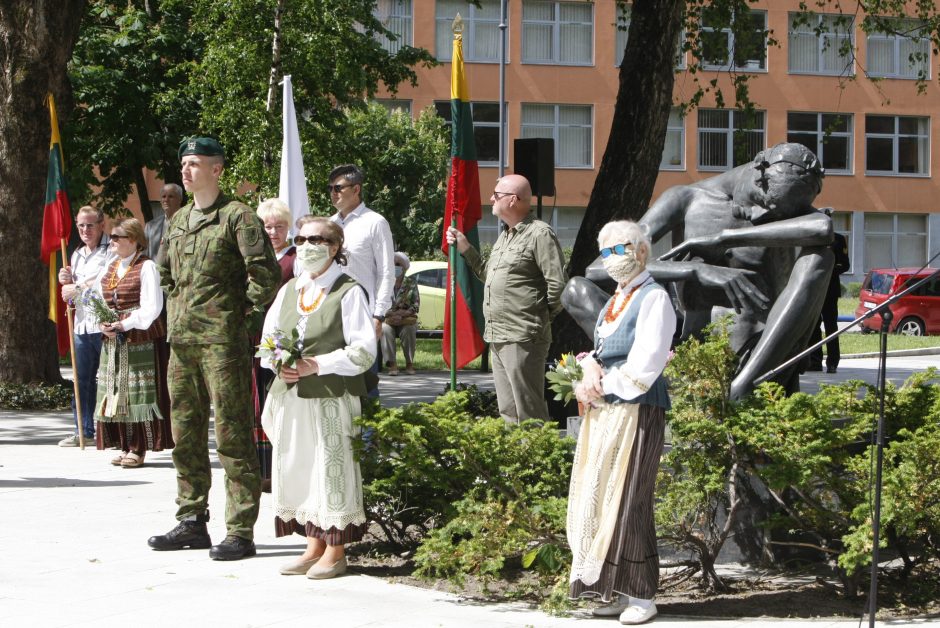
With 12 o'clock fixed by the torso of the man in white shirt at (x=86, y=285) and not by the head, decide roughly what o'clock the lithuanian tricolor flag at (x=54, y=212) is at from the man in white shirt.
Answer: The lithuanian tricolor flag is roughly at 4 o'clock from the man in white shirt.

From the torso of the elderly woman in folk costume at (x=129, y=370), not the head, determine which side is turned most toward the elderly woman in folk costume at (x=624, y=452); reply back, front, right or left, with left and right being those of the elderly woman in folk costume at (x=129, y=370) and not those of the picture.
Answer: left

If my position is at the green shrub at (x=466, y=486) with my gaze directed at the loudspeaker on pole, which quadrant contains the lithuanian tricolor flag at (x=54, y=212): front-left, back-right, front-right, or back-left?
front-left

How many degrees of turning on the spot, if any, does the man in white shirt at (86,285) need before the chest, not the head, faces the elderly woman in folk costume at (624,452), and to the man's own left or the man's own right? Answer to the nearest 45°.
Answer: approximately 45° to the man's own left

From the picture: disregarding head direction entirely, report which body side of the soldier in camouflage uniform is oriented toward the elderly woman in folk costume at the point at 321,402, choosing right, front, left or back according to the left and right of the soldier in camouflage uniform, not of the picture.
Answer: left

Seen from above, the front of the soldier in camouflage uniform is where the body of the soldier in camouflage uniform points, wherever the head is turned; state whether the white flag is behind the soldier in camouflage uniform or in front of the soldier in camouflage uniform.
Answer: behind

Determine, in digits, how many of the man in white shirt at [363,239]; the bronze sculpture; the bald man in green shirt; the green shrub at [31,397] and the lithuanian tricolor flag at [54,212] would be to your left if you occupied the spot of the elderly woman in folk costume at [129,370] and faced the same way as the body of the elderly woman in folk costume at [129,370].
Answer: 3

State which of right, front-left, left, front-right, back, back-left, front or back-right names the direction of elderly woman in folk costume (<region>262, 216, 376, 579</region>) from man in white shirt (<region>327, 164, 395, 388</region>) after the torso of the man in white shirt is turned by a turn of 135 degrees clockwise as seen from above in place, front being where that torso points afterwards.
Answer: back

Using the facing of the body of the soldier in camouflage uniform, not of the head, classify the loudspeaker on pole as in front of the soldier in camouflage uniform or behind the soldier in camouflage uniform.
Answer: behind

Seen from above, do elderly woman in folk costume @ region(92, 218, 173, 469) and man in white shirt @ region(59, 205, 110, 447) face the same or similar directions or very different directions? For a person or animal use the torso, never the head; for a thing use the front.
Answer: same or similar directions

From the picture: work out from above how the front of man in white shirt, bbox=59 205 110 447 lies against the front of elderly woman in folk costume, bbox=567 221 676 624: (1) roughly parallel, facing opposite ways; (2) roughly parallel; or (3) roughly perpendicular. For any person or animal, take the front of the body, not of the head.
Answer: roughly parallel

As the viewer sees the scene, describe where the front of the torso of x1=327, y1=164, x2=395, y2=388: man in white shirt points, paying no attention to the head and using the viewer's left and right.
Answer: facing the viewer and to the left of the viewer

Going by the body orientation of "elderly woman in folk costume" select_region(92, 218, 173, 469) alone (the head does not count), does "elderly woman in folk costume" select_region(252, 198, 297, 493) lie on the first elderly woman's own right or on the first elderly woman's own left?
on the first elderly woman's own left

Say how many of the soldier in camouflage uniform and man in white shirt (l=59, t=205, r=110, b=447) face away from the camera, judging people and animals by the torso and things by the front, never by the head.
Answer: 0

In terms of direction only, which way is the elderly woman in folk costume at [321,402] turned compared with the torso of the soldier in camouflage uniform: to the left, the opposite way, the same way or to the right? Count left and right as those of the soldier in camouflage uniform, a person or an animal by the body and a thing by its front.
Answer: the same way
